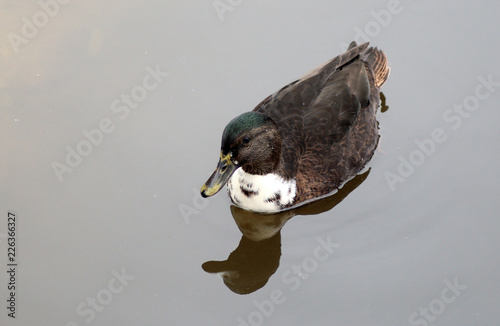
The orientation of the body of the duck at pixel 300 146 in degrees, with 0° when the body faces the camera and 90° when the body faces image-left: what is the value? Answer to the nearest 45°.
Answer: approximately 45°
